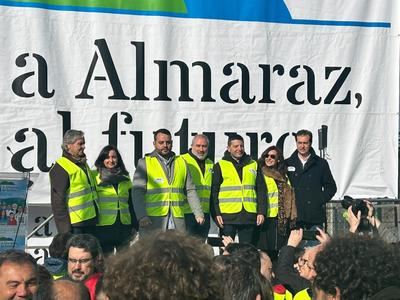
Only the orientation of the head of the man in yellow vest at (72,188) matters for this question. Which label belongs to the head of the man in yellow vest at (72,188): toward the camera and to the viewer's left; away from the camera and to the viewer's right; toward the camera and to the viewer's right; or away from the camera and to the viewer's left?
toward the camera and to the viewer's right

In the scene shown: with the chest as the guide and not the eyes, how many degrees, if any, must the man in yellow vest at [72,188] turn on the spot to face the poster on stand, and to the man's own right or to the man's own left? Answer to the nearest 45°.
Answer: approximately 135° to the man's own right

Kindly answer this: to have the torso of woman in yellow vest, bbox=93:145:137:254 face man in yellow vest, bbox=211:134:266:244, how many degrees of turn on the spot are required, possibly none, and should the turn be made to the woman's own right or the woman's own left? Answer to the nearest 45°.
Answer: approximately 90° to the woman's own left

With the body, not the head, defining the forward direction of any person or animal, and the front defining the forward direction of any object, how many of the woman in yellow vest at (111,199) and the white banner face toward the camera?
2

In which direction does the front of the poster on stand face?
toward the camera

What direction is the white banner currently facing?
toward the camera

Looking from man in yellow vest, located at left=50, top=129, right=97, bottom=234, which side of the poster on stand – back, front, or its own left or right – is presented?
left

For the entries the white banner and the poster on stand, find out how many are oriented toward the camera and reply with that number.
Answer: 2

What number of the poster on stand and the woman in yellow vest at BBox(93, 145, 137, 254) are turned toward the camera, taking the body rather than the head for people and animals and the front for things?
2

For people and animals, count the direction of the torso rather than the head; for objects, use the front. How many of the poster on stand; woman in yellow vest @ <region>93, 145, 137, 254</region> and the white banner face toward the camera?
3
